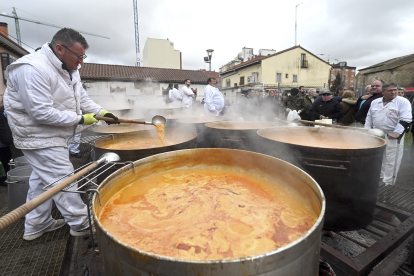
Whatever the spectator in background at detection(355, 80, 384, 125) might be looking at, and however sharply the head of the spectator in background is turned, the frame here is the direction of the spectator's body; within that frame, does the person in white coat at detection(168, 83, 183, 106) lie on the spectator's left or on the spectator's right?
on the spectator's right

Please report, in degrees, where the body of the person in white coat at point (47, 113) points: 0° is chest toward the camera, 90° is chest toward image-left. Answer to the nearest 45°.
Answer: approximately 270°

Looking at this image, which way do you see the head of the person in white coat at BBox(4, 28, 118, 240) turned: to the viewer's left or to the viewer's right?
to the viewer's right

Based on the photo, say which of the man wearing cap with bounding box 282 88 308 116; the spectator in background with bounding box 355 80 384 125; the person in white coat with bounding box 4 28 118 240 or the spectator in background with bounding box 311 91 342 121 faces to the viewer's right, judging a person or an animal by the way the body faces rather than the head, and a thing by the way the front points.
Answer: the person in white coat

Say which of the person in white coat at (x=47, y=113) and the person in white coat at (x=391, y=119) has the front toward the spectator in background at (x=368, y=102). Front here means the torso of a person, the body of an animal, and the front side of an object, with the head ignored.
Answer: the person in white coat at (x=47, y=113)

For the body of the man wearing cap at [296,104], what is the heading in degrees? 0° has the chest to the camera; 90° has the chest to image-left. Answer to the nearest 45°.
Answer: approximately 0°

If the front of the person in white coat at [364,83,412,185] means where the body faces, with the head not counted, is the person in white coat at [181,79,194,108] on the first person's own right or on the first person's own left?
on the first person's own right
